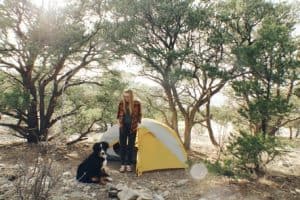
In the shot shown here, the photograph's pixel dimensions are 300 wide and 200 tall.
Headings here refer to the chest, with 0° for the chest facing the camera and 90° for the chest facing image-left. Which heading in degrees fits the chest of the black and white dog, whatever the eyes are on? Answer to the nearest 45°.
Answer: approximately 315°

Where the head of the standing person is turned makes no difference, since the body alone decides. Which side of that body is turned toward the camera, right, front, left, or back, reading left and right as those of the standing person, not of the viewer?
front

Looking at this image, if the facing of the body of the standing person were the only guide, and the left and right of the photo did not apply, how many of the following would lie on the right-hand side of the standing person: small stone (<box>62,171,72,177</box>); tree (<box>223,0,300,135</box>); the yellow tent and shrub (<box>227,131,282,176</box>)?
1

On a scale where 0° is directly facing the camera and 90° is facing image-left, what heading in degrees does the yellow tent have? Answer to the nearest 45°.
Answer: approximately 45°

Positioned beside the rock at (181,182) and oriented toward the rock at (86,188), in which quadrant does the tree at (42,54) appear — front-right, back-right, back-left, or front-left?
front-right

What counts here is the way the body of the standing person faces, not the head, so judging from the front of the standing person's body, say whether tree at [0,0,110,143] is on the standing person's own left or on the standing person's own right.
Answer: on the standing person's own right

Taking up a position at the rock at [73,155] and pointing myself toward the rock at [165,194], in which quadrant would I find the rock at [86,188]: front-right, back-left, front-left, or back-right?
front-right

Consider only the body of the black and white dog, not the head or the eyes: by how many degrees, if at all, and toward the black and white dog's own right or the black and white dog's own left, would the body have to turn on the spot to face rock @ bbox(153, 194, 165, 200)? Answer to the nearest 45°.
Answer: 0° — it already faces it

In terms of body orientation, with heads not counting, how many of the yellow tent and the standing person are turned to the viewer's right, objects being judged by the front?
0

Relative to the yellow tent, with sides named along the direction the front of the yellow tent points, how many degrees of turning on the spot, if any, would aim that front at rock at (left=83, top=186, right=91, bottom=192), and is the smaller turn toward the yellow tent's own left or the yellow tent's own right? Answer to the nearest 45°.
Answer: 0° — it already faces it

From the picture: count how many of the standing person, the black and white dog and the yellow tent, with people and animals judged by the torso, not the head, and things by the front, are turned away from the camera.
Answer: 0
